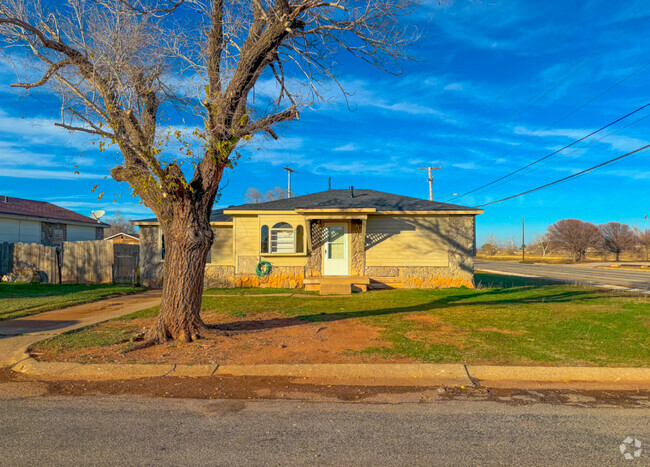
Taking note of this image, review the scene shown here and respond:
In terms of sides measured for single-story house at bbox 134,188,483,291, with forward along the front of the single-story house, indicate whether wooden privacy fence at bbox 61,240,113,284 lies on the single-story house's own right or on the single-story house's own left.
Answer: on the single-story house's own right

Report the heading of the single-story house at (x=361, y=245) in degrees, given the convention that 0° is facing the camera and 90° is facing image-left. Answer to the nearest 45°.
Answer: approximately 0°

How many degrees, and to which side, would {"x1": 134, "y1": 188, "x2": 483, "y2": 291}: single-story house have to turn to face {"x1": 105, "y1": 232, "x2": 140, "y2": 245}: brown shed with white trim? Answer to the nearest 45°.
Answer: approximately 135° to its right
